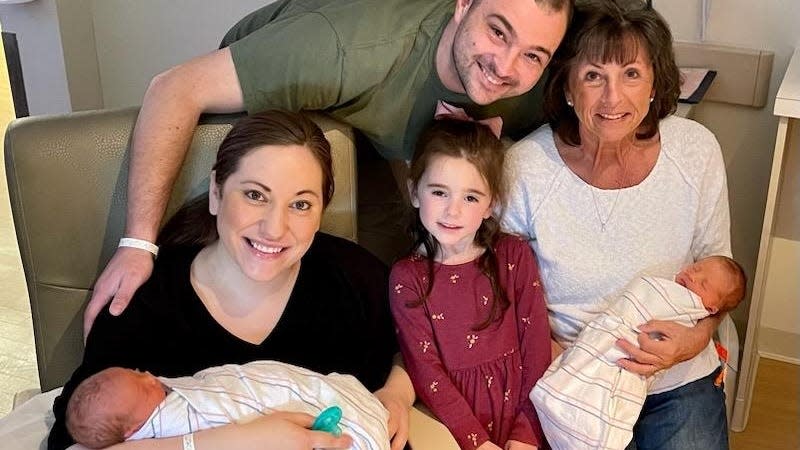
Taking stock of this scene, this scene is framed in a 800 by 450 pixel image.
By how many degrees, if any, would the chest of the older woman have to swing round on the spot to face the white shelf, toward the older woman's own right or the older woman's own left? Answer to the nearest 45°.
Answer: approximately 135° to the older woman's own left

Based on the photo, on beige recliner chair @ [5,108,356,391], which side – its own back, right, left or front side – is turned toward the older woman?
left

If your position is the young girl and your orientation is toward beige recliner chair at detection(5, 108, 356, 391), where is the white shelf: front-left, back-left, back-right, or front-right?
back-right

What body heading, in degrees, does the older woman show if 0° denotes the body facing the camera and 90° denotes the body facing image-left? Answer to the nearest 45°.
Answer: approximately 0°

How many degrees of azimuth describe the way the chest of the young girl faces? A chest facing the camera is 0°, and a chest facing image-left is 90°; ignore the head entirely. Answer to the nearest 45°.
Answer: approximately 0°
